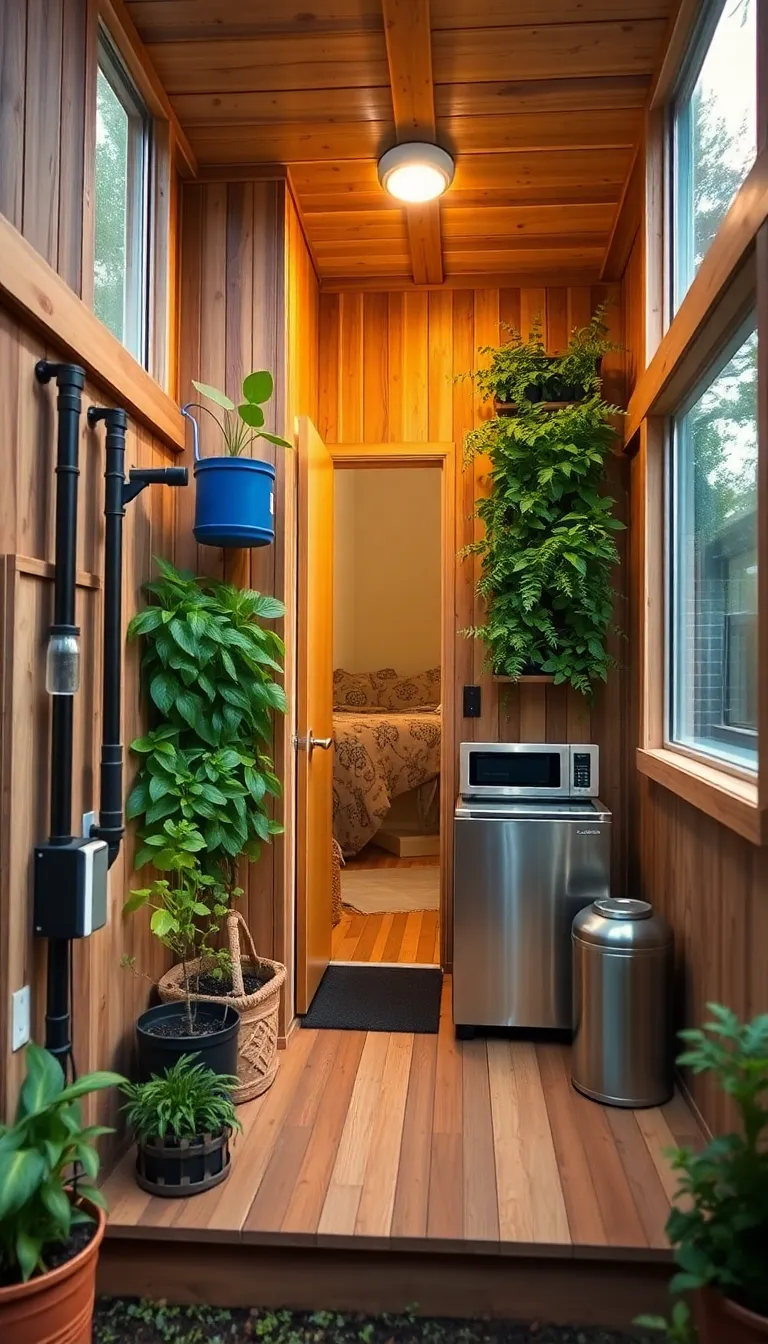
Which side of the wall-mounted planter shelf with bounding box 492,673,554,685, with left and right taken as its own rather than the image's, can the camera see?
front

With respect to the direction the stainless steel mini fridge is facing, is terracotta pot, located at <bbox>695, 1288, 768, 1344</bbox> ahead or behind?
ahead

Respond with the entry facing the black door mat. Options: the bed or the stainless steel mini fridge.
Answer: the bed

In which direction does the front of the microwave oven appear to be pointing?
toward the camera

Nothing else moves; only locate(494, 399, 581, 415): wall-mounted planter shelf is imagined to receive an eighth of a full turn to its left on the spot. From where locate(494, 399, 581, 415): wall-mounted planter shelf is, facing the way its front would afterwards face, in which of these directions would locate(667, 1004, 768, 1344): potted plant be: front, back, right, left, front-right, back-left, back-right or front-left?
front-right

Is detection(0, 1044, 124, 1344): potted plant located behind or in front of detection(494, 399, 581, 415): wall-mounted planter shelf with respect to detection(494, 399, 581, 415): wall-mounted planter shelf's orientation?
in front

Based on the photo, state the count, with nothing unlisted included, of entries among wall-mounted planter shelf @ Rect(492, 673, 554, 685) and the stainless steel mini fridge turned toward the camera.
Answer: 2

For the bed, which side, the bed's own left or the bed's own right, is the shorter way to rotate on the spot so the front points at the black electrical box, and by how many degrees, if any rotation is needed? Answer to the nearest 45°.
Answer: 0° — it already faces it

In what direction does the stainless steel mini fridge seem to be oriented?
toward the camera

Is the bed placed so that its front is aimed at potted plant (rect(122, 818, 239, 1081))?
yes
